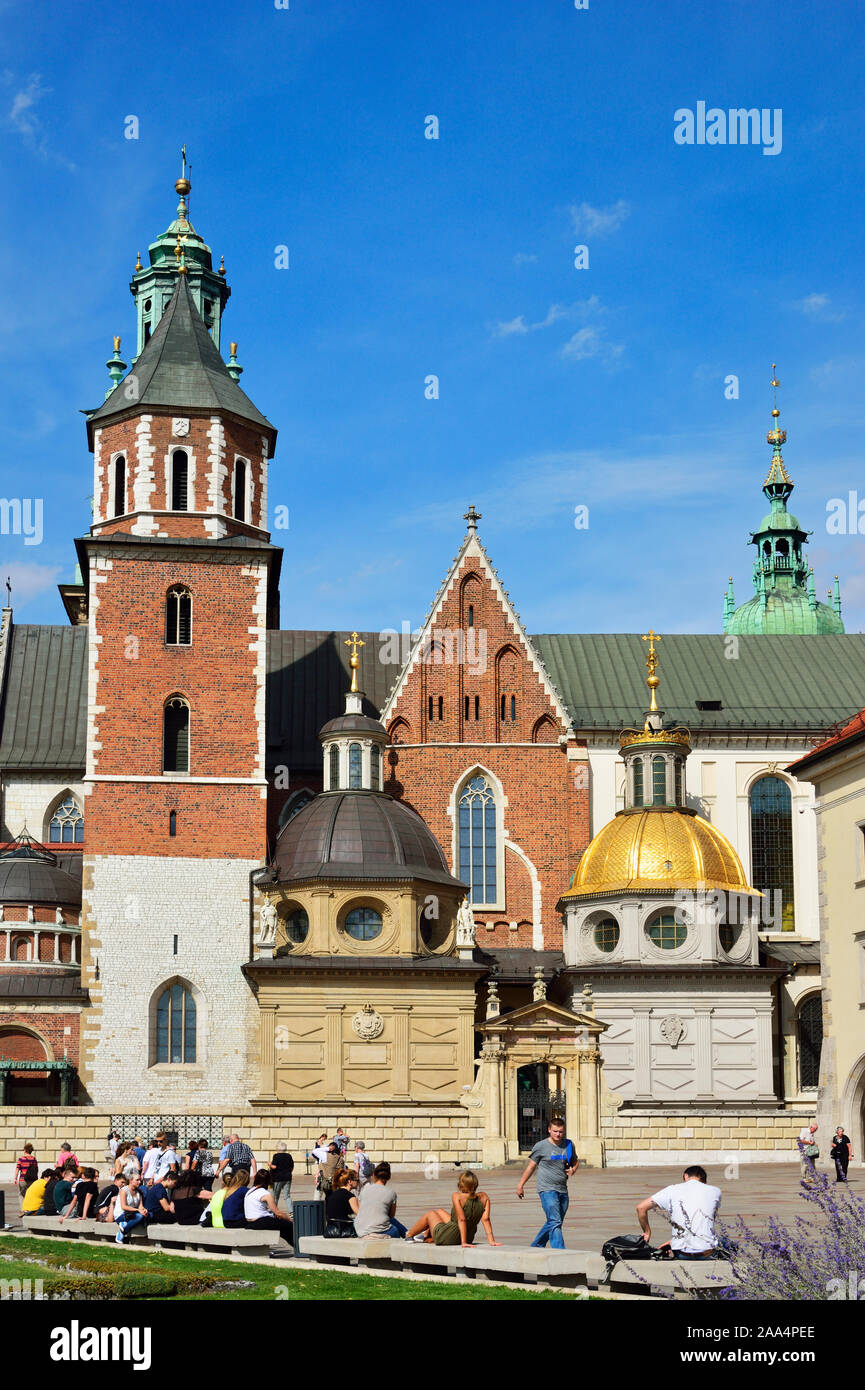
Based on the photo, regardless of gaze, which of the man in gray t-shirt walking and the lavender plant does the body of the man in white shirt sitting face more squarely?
the man in gray t-shirt walking

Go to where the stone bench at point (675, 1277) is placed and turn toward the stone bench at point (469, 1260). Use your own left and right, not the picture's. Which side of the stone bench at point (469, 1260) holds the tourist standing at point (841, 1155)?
right

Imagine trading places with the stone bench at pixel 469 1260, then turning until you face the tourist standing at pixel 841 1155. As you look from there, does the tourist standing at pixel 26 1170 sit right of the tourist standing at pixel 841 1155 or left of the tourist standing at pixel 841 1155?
left

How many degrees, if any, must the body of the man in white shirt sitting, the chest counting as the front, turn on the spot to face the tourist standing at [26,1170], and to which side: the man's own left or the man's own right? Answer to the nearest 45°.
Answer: approximately 45° to the man's own left

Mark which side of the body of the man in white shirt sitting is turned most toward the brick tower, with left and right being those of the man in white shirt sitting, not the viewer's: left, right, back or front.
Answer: front

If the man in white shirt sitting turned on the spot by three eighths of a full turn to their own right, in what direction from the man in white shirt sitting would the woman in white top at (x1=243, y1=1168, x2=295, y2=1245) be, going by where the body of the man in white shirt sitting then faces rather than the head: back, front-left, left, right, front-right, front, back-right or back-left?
back

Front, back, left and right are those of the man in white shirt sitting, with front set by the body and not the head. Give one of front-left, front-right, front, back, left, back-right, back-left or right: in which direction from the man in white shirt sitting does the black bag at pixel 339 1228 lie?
front-left

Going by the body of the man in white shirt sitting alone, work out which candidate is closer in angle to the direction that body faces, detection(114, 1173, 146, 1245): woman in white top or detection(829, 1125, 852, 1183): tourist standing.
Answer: the tourist standing

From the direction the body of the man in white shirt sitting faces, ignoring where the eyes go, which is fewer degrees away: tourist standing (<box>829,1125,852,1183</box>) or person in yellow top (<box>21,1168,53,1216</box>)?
the tourist standing

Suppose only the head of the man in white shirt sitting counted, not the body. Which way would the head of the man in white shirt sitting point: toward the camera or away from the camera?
away from the camera

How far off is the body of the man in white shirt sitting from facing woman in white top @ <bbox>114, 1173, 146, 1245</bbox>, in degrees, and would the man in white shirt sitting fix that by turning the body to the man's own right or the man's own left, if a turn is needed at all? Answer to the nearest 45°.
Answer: approximately 45° to the man's own left

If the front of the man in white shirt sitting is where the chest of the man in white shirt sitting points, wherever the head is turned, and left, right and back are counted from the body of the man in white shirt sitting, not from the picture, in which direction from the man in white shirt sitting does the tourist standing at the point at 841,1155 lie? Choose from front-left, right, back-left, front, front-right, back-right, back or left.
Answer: front

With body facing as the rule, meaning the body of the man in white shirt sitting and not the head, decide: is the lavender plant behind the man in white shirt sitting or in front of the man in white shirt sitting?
behind

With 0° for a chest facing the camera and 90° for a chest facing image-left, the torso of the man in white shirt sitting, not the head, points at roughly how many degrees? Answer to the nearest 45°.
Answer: approximately 180°
